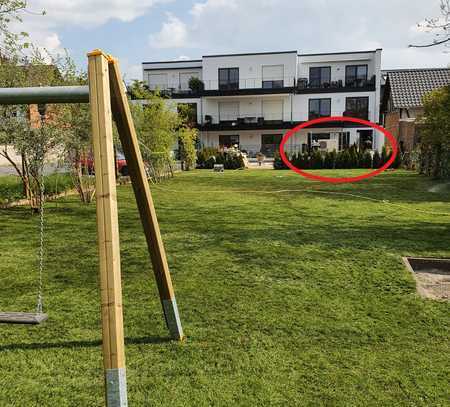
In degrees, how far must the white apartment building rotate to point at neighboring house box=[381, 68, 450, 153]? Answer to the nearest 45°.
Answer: approximately 45° to its left

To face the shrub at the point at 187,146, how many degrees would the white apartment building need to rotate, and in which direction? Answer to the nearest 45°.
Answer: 0° — it already faces it

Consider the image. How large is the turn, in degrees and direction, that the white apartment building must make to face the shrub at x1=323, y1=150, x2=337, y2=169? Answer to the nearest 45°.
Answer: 0° — it already faces it

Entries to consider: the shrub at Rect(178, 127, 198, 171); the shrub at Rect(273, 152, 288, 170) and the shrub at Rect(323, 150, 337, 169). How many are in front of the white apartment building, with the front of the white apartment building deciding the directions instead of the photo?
3

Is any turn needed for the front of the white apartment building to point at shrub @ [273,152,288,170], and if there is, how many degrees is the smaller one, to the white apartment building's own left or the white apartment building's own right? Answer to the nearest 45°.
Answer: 0° — it already faces it

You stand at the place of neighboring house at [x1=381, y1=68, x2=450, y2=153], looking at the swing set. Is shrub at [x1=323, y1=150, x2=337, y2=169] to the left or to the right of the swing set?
right

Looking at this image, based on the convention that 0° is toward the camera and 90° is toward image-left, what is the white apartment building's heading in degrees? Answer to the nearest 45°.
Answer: approximately 0°
